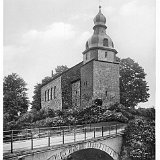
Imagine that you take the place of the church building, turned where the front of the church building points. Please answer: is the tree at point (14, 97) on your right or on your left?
on your right

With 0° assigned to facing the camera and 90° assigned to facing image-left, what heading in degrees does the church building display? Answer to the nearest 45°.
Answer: approximately 315°

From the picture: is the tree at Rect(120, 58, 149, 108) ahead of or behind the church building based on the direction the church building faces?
ahead
